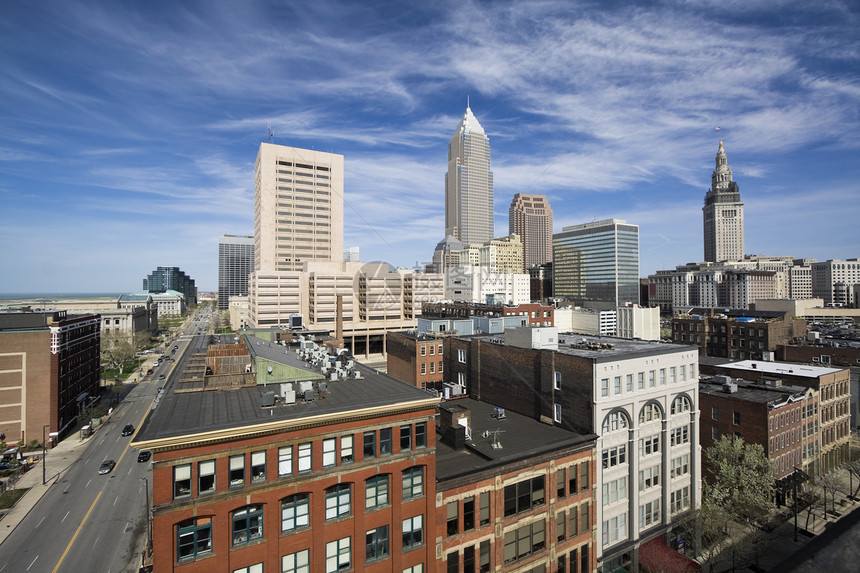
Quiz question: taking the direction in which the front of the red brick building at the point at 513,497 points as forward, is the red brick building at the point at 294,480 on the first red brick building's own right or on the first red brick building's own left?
on the first red brick building's own right

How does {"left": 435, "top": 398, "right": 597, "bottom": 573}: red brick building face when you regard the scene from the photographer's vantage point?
facing the viewer and to the right of the viewer
